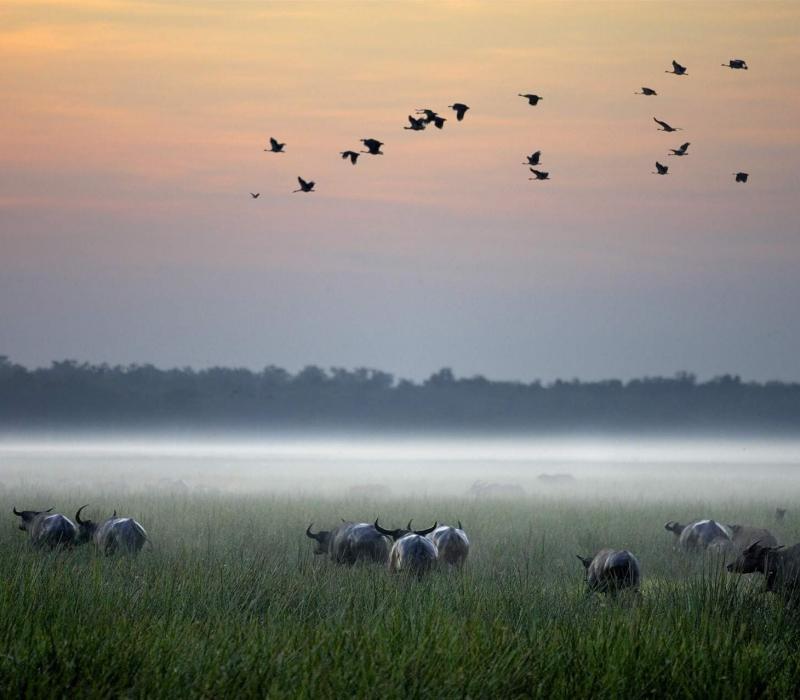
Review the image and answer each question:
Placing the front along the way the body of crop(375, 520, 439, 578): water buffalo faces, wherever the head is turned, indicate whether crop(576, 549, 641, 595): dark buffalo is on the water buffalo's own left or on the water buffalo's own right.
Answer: on the water buffalo's own right

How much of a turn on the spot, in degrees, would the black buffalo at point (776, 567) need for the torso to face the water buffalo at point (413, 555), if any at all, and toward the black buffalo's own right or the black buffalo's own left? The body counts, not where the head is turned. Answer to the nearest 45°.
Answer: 0° — it already faces it

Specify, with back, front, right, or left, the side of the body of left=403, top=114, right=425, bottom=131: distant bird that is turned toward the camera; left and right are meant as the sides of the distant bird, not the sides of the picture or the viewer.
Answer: left

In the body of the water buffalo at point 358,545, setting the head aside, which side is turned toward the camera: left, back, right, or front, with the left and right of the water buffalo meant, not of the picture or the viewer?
left

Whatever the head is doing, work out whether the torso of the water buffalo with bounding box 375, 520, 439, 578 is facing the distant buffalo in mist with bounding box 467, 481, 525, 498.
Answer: yes

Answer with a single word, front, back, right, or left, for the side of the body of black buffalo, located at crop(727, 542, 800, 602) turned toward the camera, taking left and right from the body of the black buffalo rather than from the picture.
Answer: left

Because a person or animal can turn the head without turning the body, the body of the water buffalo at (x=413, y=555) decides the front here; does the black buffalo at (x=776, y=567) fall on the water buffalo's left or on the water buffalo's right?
on the water buffalo's right

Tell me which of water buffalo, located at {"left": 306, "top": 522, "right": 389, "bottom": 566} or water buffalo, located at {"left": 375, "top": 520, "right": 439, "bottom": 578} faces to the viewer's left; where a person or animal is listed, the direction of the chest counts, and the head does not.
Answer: water buffalo, located at {"left": 306, "top": 522, "right": 389, "bottom": 566}

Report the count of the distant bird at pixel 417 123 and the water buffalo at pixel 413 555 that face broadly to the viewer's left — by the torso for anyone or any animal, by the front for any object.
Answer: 1

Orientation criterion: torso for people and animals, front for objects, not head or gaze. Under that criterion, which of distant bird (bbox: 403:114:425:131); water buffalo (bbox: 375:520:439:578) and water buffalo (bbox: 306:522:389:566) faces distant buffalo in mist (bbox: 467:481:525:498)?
water buffalo (bbox: 375:520:439:578)

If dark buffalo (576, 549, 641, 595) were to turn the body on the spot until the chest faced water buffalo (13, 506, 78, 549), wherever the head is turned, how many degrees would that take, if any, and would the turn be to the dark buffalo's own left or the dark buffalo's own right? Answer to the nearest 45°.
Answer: approximately 45° to the dark buffalo's own left
